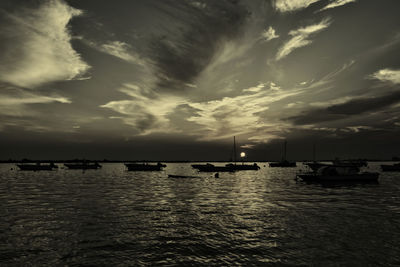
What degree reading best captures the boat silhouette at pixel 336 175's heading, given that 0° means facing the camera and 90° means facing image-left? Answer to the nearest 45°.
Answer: approximately 90°
